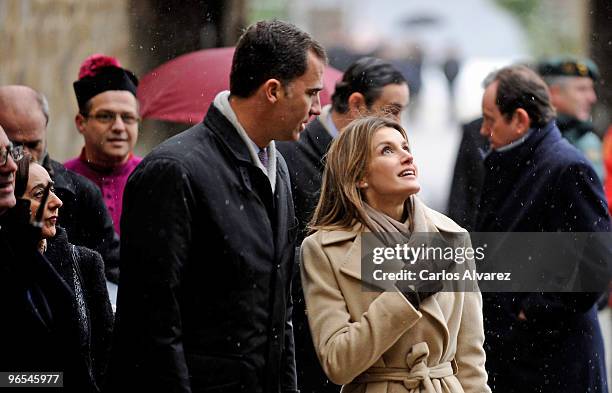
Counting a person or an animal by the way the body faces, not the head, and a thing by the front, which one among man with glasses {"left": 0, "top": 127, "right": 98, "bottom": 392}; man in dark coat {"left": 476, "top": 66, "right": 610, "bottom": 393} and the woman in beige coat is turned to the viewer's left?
the man in dark coat

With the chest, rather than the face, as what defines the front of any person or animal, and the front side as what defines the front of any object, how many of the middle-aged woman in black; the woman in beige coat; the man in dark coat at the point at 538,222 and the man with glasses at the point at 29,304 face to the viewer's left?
1

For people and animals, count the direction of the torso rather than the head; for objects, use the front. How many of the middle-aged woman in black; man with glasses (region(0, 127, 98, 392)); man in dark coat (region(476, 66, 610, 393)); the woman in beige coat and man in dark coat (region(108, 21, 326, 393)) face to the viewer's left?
1

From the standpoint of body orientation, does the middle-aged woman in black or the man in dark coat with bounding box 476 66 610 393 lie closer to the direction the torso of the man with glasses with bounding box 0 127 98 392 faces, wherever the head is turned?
the man in dark coat

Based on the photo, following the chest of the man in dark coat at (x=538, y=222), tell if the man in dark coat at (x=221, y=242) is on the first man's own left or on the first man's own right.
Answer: on the first man's own left

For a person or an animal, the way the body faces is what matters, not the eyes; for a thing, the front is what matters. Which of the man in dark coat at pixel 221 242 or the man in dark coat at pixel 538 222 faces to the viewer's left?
the man in dark coat at pixel 538 222

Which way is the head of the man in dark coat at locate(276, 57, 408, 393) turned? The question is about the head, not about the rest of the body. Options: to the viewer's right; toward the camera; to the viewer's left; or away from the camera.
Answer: to the viewer's right

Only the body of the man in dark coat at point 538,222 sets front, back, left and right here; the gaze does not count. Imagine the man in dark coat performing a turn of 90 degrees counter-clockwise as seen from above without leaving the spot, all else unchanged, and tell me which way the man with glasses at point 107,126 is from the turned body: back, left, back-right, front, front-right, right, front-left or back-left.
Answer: right

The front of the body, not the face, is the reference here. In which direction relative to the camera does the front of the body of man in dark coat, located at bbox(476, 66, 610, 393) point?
to the viewer's left

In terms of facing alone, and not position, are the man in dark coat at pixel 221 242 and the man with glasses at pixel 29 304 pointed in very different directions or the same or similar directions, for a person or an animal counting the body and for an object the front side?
same or similar directions

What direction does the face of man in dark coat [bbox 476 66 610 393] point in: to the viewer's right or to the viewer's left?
to the viewer's left

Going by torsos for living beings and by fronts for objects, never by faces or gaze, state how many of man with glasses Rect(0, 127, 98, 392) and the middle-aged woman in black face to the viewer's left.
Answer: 0

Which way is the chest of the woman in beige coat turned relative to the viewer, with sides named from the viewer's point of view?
facing the viewer and to the right of the viewer
